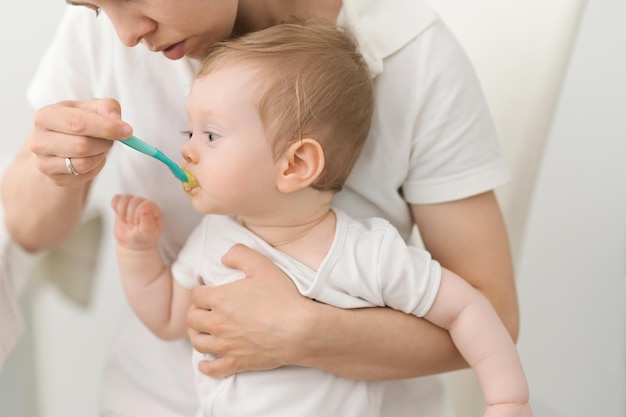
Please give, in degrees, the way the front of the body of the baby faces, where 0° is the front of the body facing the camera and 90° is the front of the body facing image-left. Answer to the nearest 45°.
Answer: approximately 45°

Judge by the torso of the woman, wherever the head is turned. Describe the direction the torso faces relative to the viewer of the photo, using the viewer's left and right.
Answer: facing the viewer and to the left of the viewer

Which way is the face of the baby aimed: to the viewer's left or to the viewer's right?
to the viewer's left

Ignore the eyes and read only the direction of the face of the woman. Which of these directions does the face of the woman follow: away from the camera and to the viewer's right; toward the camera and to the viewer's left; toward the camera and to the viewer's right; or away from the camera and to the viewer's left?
toward the camera and to the viewer's left
